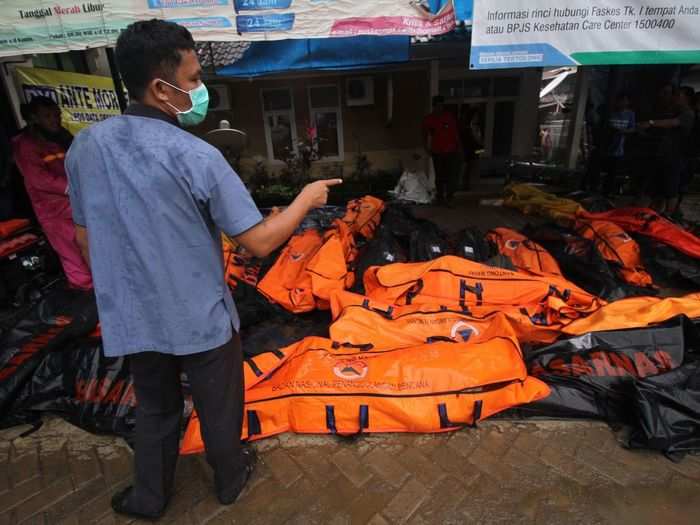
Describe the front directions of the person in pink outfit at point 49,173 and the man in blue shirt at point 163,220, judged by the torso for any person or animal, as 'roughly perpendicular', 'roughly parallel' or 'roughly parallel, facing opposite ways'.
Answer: roughly perpendicular

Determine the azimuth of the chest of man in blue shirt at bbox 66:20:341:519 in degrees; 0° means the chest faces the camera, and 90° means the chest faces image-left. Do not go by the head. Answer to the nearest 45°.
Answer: approximately 225°

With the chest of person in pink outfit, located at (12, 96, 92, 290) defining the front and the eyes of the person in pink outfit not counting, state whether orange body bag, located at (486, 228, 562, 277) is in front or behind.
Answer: in front

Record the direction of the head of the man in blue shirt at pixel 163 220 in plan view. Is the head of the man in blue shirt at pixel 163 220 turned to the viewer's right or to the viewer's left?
to the viewer's right

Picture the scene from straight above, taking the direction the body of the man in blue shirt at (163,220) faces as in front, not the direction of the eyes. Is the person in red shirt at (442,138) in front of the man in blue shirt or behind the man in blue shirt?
in front

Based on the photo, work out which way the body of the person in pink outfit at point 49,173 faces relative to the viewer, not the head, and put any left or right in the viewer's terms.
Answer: facing the viewer and to the right of the viewer

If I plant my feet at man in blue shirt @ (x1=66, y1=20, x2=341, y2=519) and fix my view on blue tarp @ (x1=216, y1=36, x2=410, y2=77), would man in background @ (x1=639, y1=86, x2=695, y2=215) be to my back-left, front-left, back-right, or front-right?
front-right

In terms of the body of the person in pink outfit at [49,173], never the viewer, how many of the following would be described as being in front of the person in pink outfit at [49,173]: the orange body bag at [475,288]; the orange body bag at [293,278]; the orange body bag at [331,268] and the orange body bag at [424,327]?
4

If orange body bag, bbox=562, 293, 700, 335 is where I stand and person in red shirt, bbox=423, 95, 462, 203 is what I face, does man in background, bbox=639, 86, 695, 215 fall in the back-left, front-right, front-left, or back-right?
front-right
